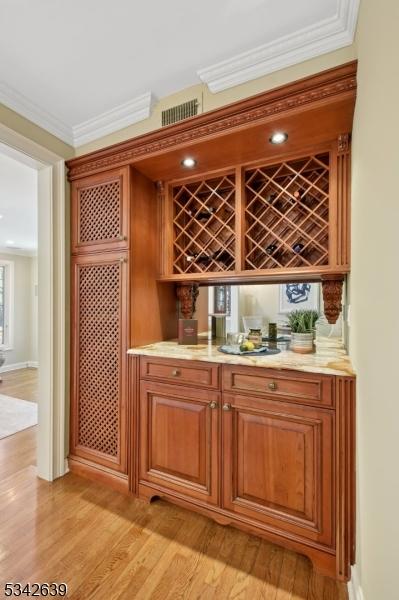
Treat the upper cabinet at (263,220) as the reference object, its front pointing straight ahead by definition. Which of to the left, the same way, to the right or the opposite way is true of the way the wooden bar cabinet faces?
the same way

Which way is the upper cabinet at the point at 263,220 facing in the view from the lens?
facing the viewer and to the left of the viewer
